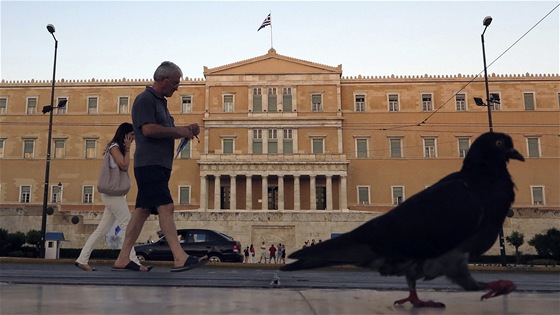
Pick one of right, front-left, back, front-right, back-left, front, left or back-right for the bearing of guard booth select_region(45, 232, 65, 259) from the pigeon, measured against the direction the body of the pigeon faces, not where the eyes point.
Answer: back-left

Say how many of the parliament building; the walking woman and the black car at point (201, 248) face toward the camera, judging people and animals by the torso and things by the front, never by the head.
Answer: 1

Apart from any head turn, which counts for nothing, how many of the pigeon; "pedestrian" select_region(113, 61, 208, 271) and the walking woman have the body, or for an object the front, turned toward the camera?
0

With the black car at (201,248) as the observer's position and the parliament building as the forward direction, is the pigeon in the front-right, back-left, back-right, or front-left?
back-right

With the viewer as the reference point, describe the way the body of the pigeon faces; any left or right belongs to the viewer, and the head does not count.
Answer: facing to the right of the viewer

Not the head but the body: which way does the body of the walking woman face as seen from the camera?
to the viewer's right

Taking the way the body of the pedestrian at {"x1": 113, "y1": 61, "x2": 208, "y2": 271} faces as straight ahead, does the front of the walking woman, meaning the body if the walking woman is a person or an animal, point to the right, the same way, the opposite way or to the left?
the same way

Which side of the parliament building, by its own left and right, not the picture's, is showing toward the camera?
front

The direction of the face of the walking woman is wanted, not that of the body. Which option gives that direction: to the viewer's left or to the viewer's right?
to the viewer's right

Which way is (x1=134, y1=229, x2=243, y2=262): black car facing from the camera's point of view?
to the viewer's left

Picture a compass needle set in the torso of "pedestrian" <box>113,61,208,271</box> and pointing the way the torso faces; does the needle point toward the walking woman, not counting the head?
no

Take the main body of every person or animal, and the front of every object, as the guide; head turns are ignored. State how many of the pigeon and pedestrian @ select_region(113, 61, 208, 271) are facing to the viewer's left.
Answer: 0

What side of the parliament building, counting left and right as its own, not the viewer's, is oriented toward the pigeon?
front

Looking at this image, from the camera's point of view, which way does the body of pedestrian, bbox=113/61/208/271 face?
to the viewer's right

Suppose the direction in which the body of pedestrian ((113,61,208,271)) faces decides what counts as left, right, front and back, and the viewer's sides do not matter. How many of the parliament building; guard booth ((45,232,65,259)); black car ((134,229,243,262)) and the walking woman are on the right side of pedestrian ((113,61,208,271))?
0

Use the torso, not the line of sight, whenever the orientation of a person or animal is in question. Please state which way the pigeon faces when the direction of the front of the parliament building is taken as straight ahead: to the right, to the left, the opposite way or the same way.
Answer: to the left

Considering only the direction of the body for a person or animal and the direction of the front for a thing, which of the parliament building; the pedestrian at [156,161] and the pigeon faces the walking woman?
the parliament building

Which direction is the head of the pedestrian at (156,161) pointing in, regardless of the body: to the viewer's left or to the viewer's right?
to the viewer's right

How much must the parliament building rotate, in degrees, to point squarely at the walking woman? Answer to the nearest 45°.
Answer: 0° — it already faces them
